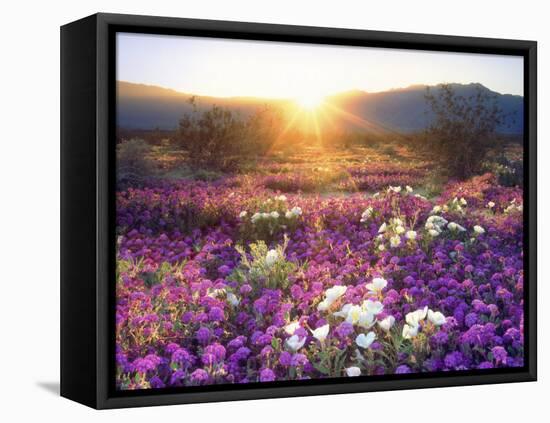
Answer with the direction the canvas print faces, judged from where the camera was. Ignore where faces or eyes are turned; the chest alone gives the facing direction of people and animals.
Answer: facing the viewer and to the right of the viewer

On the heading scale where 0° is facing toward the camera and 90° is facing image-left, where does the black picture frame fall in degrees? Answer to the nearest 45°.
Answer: approximately 315°
